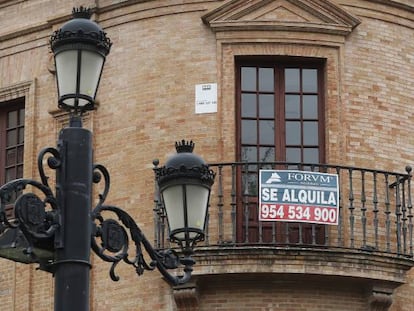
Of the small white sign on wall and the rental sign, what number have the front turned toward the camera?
2

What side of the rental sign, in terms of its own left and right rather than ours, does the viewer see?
front

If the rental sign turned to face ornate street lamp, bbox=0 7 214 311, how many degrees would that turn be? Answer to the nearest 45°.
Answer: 0° — it already faces it

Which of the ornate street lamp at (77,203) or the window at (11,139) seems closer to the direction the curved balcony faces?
the ornate street lamp

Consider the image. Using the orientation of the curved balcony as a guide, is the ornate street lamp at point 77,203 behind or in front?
in front

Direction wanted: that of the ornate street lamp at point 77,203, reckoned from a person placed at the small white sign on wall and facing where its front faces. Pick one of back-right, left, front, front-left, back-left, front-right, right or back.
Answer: front

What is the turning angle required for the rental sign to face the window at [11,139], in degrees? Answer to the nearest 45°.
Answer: approximately 90° to its right

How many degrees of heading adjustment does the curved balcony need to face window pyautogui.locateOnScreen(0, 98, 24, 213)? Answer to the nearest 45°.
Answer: approximately 90° to its right

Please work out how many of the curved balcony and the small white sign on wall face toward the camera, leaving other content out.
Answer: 2

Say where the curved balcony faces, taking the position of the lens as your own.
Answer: facing the viewer
